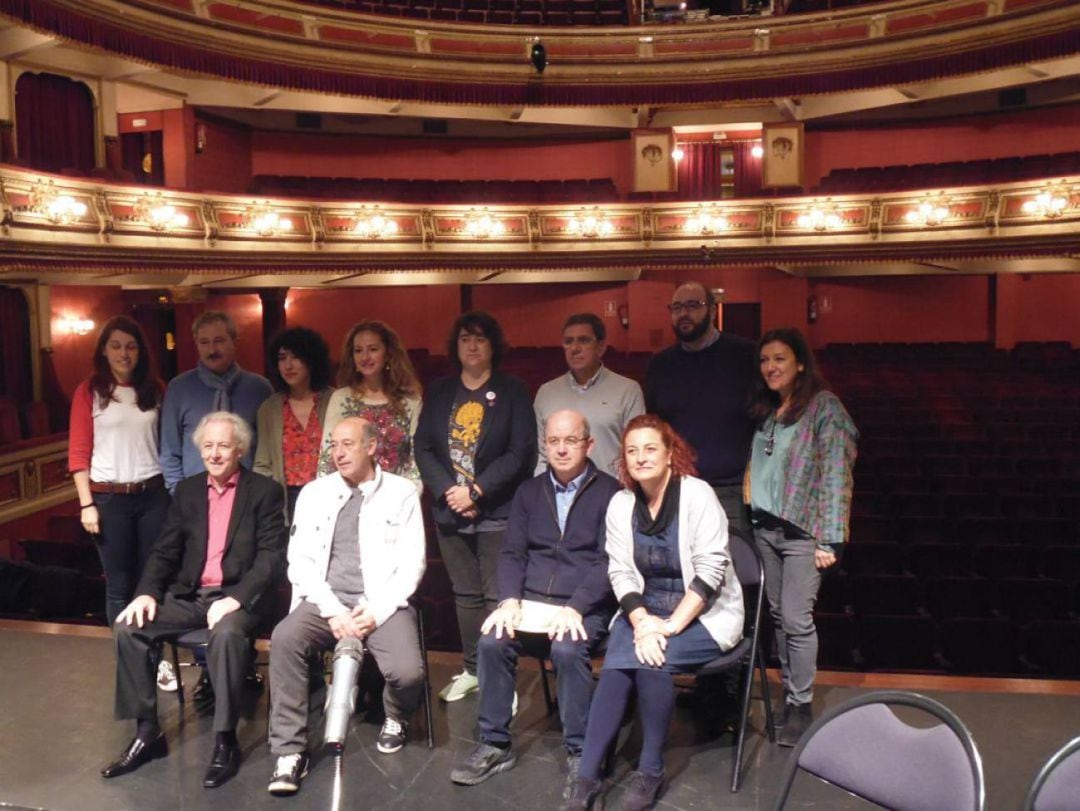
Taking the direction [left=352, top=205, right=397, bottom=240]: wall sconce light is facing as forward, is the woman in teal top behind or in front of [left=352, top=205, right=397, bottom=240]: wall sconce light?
in front

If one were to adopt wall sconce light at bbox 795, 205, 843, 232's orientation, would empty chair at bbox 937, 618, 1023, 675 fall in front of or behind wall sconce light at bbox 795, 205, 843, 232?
in front

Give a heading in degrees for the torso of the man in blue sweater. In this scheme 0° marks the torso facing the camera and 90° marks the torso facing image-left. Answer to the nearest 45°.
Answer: approximately 0°

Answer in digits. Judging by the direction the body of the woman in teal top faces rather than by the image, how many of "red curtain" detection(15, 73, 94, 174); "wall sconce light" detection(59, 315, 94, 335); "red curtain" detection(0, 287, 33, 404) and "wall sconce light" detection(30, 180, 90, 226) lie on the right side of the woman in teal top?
4

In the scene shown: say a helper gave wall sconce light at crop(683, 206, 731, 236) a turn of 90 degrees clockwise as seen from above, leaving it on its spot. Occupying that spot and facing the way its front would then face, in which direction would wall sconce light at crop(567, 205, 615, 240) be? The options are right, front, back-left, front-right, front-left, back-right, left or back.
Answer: front
